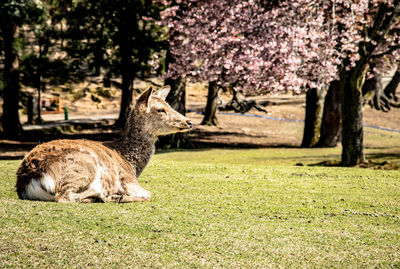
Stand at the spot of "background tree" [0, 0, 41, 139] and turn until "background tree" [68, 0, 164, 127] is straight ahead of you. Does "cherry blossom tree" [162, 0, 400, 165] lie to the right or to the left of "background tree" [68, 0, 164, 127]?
right

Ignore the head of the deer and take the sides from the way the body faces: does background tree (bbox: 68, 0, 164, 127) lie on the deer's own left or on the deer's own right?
on the deer's own left

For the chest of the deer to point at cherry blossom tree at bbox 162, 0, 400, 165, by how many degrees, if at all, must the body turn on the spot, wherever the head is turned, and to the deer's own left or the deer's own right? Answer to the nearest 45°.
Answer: approximately 45° to the deer's own left

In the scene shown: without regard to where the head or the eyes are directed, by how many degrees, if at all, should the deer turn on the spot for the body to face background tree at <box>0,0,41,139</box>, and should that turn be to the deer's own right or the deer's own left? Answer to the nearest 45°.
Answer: approximately 90° to the deer's own left

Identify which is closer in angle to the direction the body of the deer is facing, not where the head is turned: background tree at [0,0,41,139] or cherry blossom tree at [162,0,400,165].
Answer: the cherry blossom tree

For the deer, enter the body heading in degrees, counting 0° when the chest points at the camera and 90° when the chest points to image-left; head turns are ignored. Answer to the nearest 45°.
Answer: approximately 270°
